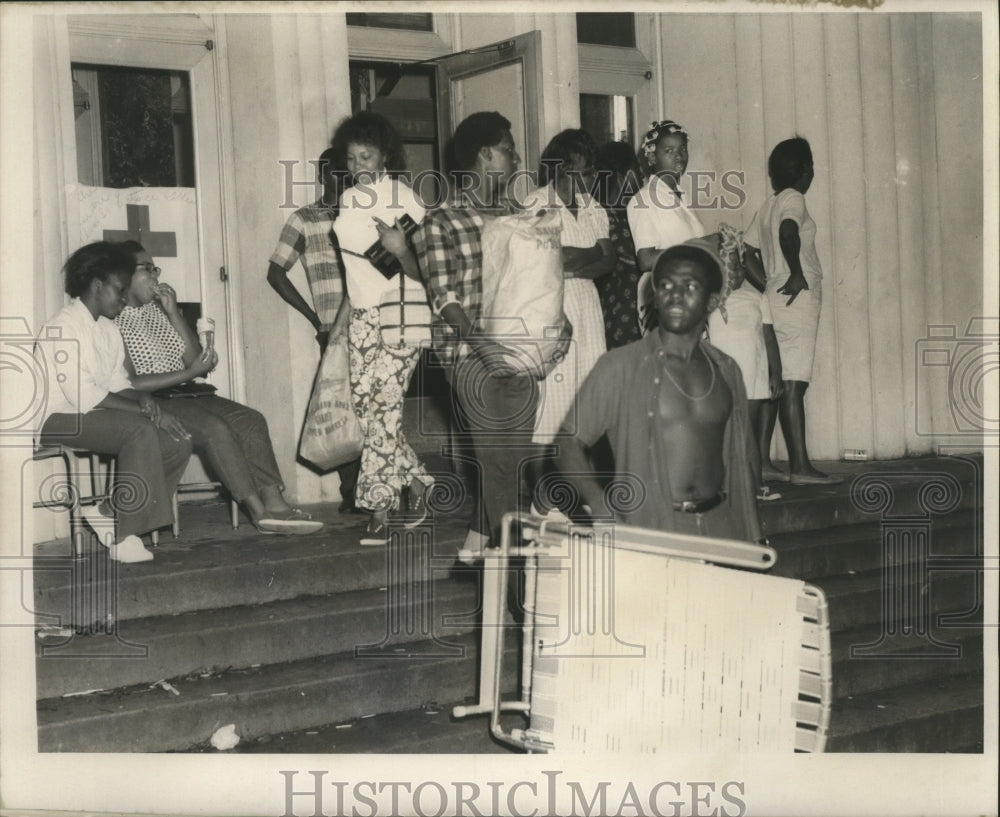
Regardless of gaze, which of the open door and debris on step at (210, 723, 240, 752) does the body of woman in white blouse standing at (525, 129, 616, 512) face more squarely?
the debris on step

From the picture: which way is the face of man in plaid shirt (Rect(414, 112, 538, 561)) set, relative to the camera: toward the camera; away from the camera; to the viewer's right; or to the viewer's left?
to the viewer's right

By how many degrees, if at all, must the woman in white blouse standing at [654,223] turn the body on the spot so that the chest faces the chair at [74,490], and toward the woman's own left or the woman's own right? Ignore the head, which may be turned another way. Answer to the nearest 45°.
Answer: approximately 135° to the woman's own right

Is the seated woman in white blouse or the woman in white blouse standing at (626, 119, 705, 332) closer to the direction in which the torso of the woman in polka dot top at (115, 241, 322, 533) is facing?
the woman in white blouse standing

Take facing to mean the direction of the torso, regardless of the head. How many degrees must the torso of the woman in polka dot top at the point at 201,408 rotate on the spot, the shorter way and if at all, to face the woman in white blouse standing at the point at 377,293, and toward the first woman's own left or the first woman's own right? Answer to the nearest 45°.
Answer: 0° — they already face them

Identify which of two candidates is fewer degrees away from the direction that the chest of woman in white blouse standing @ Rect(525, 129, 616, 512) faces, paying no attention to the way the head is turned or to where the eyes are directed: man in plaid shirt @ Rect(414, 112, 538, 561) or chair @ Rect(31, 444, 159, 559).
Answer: the man in plaid shirt

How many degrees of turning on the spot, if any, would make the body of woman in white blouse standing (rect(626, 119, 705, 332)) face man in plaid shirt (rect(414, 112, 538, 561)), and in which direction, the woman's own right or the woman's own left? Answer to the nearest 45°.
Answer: approximately 90° to the woman's own right

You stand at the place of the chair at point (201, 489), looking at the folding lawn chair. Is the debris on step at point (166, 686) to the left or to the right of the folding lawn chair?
right

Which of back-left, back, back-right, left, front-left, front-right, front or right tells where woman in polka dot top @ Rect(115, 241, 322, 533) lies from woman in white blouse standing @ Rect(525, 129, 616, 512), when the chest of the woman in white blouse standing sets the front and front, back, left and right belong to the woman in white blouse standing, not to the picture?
back-right

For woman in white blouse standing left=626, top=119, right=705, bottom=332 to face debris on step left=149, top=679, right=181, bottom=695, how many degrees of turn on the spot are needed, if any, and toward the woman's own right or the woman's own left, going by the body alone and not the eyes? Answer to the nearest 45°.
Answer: approximately 90° to the woman's own right

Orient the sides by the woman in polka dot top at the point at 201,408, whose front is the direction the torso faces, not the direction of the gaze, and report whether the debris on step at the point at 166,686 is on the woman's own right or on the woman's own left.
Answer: on the woman's own right
